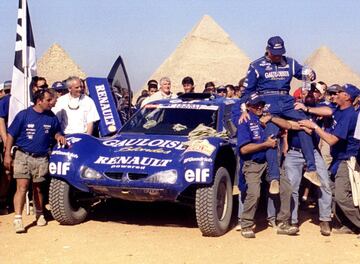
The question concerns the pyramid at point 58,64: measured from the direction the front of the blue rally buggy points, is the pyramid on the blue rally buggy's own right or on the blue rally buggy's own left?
on the blue rally buggy's own right

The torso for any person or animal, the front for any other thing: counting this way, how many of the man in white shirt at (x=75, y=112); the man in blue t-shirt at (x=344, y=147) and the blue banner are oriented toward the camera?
2

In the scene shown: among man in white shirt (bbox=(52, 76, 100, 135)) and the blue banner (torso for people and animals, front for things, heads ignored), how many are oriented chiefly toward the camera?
2

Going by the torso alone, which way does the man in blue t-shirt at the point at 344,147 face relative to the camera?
to the viewer's left

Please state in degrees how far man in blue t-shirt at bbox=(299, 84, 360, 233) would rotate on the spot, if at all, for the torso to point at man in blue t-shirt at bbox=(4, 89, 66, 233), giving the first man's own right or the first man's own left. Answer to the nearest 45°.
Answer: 0° — they already face them

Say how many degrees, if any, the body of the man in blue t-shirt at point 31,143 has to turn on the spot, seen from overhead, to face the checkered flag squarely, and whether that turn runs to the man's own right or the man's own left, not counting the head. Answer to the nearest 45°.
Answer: approximately 135° to the man's own left

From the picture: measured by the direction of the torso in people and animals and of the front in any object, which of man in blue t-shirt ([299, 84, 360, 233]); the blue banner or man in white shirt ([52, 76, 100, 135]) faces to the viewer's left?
the man in blue t-shirt
